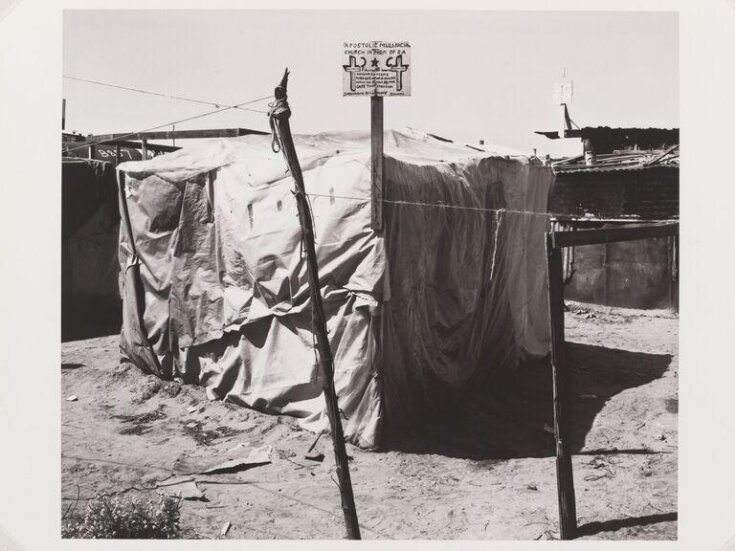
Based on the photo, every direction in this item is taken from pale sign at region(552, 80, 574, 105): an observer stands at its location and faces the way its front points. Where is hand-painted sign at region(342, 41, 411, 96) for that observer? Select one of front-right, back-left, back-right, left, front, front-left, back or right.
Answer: front

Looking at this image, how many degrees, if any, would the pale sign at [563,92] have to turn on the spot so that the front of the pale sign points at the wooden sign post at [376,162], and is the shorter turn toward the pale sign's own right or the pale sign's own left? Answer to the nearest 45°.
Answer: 0° — it already faces it

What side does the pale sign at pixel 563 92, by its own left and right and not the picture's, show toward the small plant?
front

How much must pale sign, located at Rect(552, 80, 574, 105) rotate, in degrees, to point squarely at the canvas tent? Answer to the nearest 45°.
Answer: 0° — it already faces it

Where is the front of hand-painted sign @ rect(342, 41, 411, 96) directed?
toward the camera

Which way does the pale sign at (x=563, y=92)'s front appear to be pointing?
toward the camera

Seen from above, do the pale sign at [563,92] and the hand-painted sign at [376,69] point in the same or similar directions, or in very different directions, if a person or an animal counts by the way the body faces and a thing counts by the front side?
same or similar directions

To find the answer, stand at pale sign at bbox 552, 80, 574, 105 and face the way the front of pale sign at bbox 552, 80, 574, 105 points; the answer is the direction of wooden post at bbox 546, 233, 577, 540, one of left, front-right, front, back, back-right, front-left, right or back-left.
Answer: front
